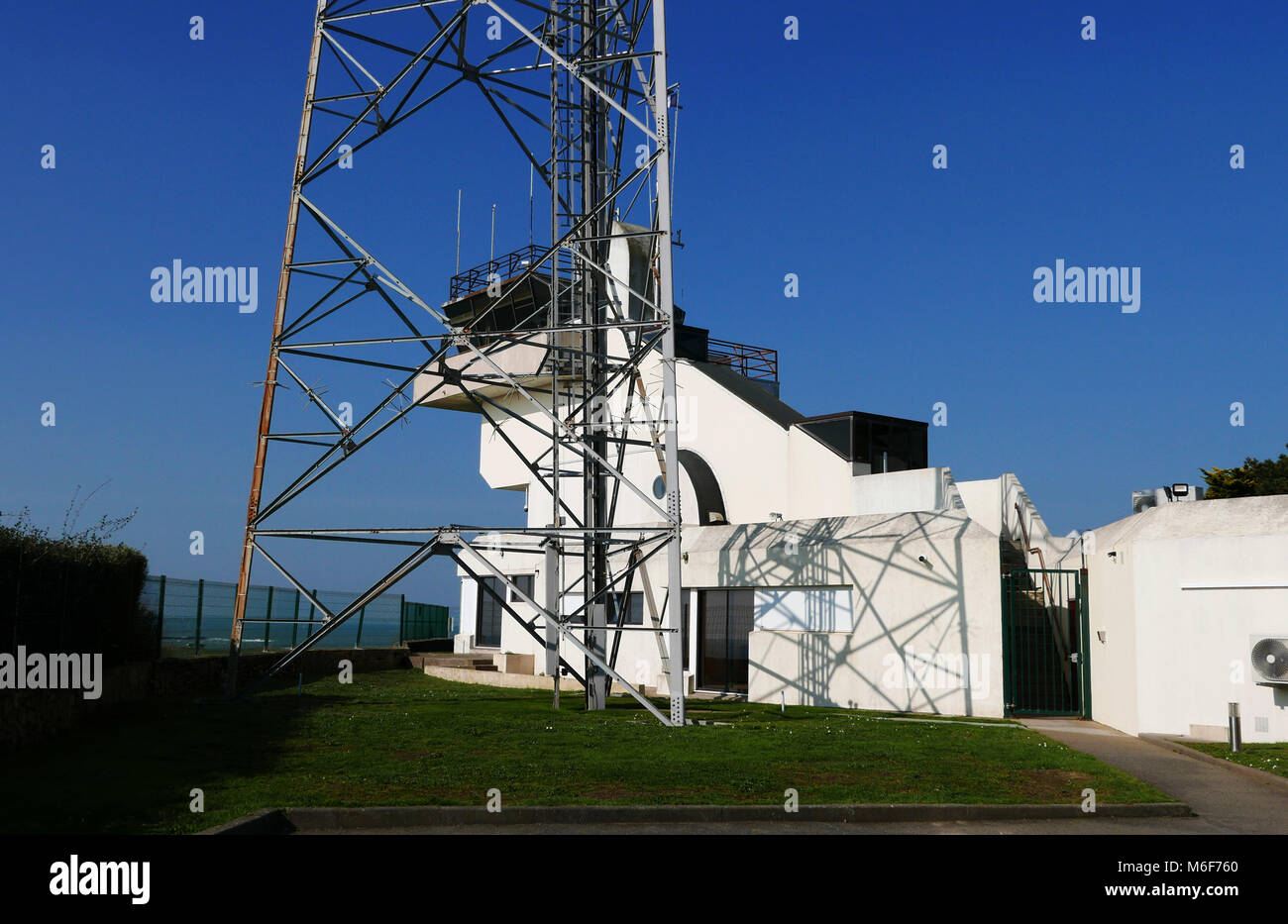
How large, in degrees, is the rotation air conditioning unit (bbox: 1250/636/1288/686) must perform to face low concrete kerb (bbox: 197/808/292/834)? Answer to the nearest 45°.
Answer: approximately 45° to its right

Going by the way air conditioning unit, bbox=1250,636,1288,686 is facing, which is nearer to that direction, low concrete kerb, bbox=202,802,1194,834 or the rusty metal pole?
the low concrete kerb

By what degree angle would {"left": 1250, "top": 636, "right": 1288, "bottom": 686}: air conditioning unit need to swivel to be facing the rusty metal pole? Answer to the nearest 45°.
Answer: approximately 90° to its right

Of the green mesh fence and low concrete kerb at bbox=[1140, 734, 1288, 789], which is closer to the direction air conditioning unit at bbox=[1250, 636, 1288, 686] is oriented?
the low concrete kerb

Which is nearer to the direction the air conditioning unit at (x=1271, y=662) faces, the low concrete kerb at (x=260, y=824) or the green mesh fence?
the low concrete kerb

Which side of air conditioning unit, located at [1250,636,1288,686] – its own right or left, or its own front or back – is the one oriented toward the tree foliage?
back

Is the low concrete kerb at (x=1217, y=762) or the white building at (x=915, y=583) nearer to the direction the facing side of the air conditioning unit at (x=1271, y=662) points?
the low concrete kerb

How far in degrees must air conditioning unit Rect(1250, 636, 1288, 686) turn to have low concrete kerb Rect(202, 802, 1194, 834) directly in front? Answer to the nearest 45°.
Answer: approximately 45° to its right

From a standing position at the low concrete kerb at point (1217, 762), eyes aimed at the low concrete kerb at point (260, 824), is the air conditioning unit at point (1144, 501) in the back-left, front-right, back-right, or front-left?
back-right

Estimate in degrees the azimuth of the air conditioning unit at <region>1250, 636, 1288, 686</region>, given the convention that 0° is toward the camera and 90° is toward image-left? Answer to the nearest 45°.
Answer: approximately 0°
